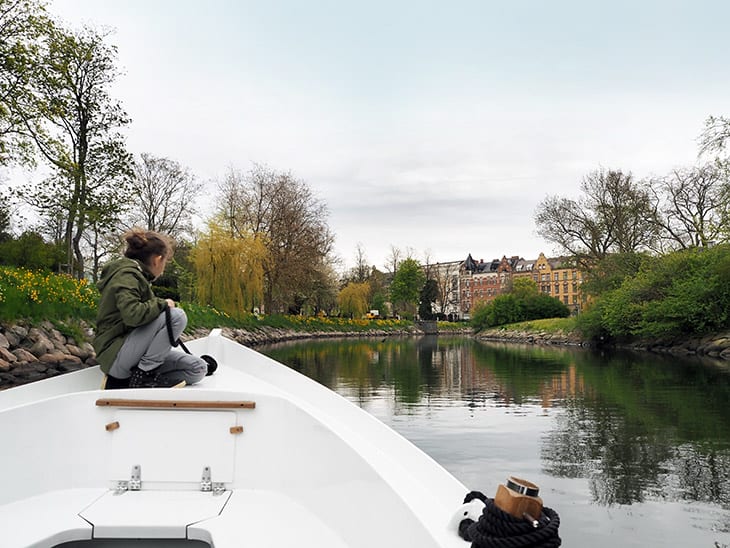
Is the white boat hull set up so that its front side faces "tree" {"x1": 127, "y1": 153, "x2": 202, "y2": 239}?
yes

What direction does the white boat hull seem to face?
away from the camera

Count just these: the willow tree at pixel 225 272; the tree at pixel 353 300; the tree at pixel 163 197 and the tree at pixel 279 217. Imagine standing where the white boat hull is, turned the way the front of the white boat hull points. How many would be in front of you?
4

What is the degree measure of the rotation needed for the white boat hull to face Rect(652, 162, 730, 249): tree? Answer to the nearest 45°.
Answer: approximately 45° to its right

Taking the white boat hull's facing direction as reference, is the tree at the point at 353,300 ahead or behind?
ahead

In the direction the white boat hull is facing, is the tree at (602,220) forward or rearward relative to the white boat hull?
forward

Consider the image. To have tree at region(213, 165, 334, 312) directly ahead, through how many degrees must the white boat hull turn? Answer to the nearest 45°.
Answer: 0° — it already faces it

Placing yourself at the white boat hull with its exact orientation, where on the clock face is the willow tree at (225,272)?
The willow tree is roughly at 12 o'clock from the white boat hull.
